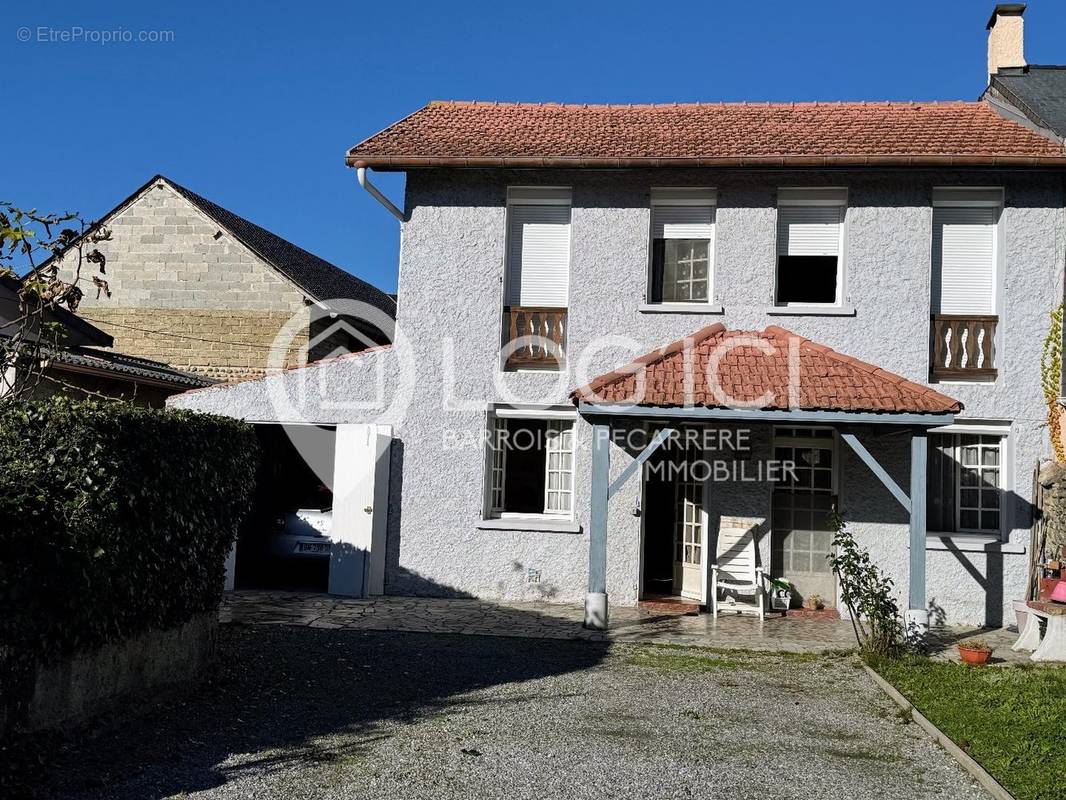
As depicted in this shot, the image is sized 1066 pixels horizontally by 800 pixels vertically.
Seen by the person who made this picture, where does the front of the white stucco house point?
facing the viewer

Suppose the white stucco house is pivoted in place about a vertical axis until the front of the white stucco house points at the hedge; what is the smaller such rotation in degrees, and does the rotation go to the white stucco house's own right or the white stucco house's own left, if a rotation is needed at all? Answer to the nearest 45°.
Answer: approximately 45° to the white stucco house's own right

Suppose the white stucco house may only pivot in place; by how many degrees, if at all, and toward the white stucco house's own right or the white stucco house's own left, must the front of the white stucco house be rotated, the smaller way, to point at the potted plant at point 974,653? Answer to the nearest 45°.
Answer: approximately 45° to the white stucco house's own left

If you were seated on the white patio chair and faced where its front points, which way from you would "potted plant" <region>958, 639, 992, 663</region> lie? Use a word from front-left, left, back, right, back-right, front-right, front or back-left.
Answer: front-left

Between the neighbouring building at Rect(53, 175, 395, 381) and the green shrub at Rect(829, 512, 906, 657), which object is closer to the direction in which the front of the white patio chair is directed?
the green shrub

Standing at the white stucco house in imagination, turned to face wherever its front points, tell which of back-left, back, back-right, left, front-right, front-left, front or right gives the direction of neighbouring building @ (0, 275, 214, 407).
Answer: right

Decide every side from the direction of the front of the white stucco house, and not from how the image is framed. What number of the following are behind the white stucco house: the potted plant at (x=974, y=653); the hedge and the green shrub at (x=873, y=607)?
0

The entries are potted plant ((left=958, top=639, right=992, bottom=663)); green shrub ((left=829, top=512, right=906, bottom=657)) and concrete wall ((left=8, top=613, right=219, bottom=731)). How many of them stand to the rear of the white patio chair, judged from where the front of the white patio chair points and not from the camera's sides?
0

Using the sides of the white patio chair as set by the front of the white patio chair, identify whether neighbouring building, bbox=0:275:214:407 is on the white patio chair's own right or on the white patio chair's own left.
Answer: on the white patio chair's own right

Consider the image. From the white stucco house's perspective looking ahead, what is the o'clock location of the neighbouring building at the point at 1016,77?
The neighbouring building is roughly at 8 o'clock from the white stucco house.
